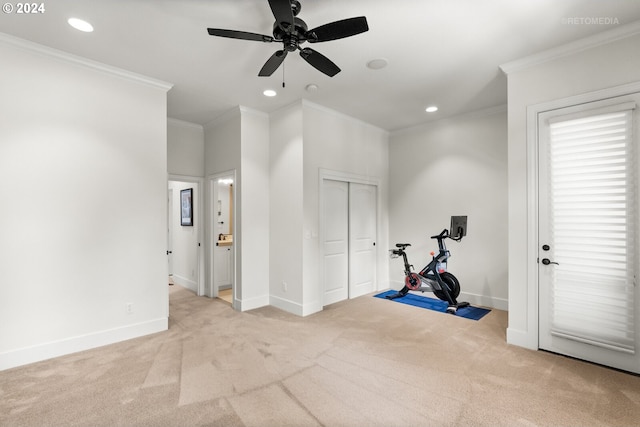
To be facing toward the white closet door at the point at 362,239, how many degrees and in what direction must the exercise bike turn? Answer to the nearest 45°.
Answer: approximately 135° to its right

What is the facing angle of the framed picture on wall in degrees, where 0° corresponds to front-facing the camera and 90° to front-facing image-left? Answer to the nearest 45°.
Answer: approximately 45°

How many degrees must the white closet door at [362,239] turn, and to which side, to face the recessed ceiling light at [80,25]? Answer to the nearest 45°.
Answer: approximately 90° to its right

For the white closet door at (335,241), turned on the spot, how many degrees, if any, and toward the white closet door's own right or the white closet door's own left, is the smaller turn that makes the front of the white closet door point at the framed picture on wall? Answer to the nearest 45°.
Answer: approximately 135° to the white closet door's own right

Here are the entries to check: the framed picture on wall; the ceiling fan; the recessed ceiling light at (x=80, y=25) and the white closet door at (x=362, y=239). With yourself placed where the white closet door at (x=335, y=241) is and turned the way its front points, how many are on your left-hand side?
1

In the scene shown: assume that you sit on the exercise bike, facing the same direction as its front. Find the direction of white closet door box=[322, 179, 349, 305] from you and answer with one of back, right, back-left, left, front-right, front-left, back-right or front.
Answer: back-right

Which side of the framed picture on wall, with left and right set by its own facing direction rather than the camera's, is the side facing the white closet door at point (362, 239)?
left

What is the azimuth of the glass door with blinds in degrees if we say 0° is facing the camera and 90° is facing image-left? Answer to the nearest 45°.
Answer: approximately 45°

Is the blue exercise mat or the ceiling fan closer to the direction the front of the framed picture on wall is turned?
the ceiling fan

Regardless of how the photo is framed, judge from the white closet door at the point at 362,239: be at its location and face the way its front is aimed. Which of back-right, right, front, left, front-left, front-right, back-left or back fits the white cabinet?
back-right

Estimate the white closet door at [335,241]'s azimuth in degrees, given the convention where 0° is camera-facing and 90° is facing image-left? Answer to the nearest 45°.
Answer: approximately 315°

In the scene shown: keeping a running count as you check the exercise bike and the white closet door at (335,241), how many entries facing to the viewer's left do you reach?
0
